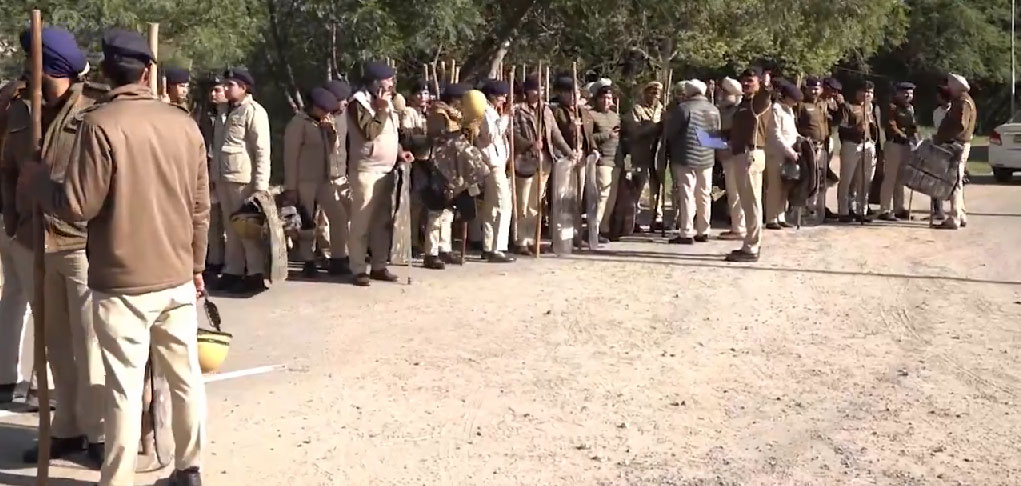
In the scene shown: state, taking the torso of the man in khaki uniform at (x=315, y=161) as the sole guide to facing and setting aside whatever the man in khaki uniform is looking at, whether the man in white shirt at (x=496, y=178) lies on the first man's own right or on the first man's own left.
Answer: on the first man's own left

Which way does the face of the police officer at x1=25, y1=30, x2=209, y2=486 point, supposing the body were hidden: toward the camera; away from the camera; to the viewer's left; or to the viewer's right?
away from the camera

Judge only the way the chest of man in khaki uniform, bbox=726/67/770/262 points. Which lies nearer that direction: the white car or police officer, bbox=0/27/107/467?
the police officer

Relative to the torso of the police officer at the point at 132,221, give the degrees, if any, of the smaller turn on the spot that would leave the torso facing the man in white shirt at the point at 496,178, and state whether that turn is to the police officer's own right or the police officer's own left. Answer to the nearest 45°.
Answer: approximately 45° to the police officer's own right

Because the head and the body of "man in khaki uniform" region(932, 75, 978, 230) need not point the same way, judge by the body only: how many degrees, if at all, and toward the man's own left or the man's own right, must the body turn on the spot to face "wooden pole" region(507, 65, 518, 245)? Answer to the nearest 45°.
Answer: approximately 45° to the man's own left

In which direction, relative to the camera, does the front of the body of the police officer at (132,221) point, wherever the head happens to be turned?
away from the camera

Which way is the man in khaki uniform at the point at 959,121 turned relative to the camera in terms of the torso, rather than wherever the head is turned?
to the viewer's left
